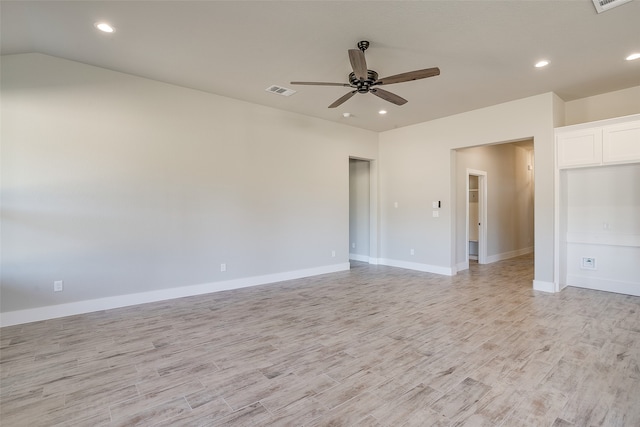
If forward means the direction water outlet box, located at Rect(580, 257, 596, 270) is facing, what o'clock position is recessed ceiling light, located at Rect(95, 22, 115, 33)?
The recessed ceiling light is roughly at 1 o'clock from the water outlet box.

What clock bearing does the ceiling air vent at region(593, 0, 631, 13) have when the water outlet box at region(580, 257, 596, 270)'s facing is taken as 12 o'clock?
The ceiling air vent is roughly at 12 o'clock from the water outlet box.

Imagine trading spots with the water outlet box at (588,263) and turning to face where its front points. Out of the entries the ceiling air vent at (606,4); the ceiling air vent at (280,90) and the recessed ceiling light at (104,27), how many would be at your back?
0

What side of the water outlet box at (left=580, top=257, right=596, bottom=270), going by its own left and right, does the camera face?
front

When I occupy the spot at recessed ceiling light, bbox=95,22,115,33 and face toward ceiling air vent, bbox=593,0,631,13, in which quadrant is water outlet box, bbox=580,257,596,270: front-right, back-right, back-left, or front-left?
front-left

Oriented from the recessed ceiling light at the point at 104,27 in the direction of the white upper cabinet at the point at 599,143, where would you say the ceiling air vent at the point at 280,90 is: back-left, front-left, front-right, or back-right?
front-left

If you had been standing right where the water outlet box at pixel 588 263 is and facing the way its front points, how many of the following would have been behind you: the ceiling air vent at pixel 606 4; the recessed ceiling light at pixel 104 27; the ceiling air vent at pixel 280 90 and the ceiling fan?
0

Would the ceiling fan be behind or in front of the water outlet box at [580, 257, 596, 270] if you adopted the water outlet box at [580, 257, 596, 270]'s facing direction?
in front
